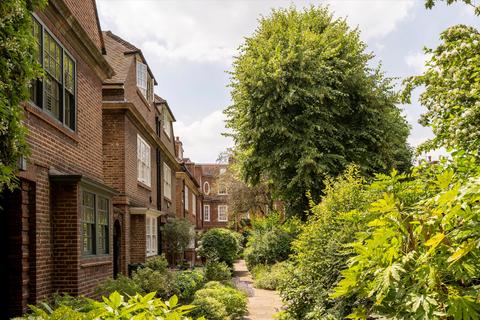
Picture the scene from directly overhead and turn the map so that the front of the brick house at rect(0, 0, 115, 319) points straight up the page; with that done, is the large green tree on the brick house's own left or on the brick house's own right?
on the brick house's own left

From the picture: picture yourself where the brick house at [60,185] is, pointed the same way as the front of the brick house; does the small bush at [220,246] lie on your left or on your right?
on your left

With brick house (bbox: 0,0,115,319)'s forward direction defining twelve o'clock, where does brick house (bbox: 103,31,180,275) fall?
brick house (bbox: 103,31,180,275) is roughly at 8 o'clock from brick house (bbox: 0,0,115,319).

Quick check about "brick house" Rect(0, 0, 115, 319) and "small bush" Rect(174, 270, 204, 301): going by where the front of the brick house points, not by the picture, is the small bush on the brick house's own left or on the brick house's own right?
on the brick house's own left

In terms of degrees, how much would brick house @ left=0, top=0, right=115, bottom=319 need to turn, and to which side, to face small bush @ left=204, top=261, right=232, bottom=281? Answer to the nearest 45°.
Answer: approximately 90° to its left

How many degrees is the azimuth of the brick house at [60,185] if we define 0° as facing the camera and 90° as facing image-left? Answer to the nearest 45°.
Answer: approximately 315°
